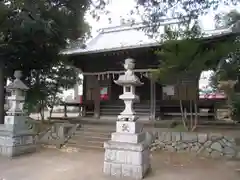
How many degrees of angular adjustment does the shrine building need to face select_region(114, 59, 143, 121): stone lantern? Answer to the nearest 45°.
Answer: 0° — it already faces it

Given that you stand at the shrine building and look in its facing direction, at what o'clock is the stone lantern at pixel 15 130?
The stone lantern is roughly at 1 o'clock from the shrine building.

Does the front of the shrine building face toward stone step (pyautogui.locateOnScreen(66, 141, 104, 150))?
yes

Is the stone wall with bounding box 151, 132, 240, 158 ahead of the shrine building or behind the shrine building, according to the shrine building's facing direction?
ahead

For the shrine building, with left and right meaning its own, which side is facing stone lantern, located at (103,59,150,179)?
front

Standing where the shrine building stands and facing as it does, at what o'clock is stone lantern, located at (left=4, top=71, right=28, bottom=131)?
The stone lantern is roughly at 1 o'clock from the shrine building.

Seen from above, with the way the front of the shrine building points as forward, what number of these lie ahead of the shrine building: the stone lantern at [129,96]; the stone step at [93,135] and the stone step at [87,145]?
3

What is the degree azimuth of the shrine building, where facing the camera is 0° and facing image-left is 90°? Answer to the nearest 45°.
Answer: approximately 0°
